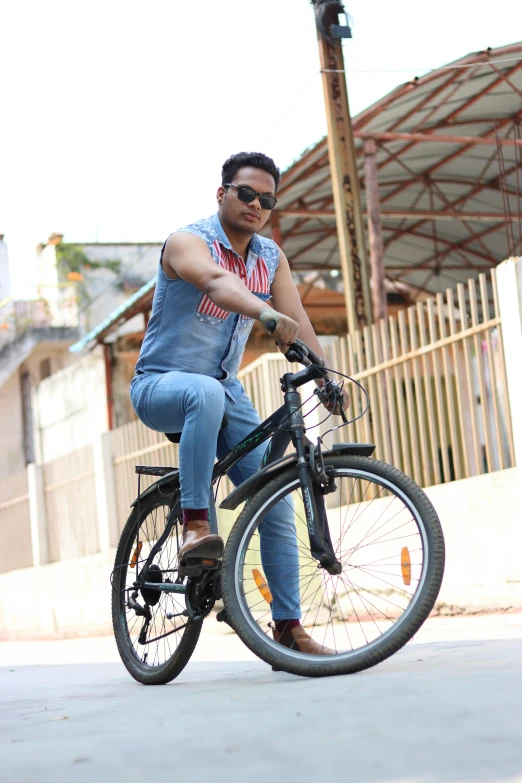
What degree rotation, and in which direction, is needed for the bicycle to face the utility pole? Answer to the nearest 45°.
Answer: approximately 135° to its left

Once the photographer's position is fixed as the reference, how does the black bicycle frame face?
facing the viewer and to the right of the viewer

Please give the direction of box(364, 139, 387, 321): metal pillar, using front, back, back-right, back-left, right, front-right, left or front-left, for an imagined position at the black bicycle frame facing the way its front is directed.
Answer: back-left

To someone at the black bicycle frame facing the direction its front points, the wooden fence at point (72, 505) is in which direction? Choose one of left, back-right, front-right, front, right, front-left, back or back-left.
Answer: back-left

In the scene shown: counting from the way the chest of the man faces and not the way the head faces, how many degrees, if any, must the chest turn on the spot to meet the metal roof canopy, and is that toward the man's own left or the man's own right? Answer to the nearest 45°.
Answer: approximately 135° to the man's own left

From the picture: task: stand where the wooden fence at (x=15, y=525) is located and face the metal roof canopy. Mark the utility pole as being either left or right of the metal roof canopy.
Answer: right

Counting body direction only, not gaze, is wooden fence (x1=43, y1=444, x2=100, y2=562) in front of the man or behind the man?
behind

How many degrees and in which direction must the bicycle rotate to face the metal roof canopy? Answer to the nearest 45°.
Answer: approximately 135° to its left

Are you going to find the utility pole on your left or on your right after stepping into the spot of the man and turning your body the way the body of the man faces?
on your left
